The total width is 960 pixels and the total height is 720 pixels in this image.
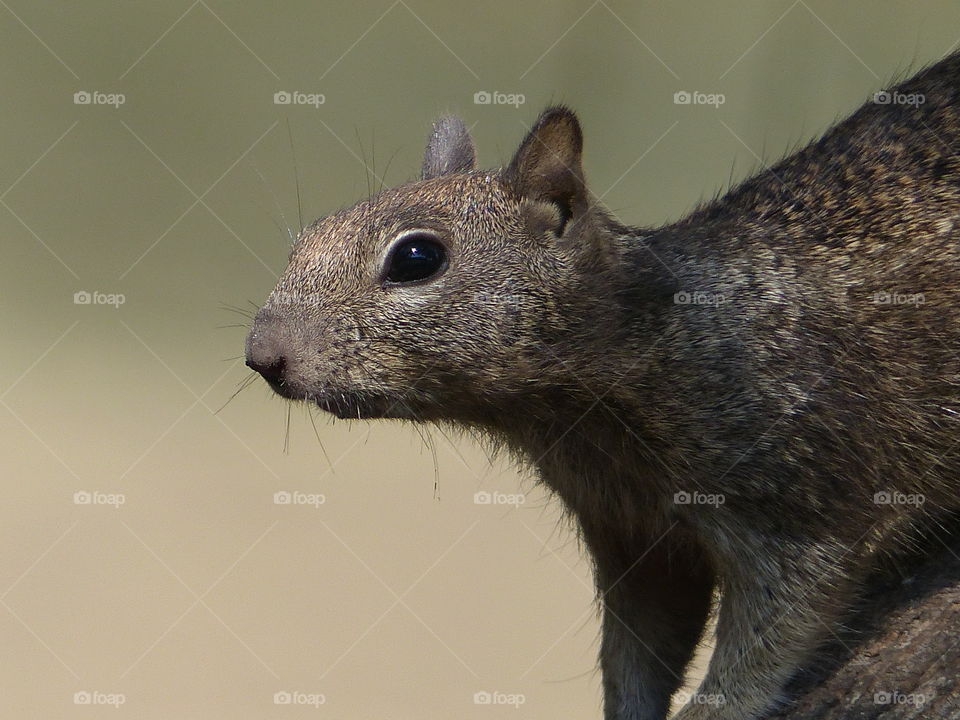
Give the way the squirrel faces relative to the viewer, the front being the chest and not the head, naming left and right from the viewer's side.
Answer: facing to the left of the viewer
